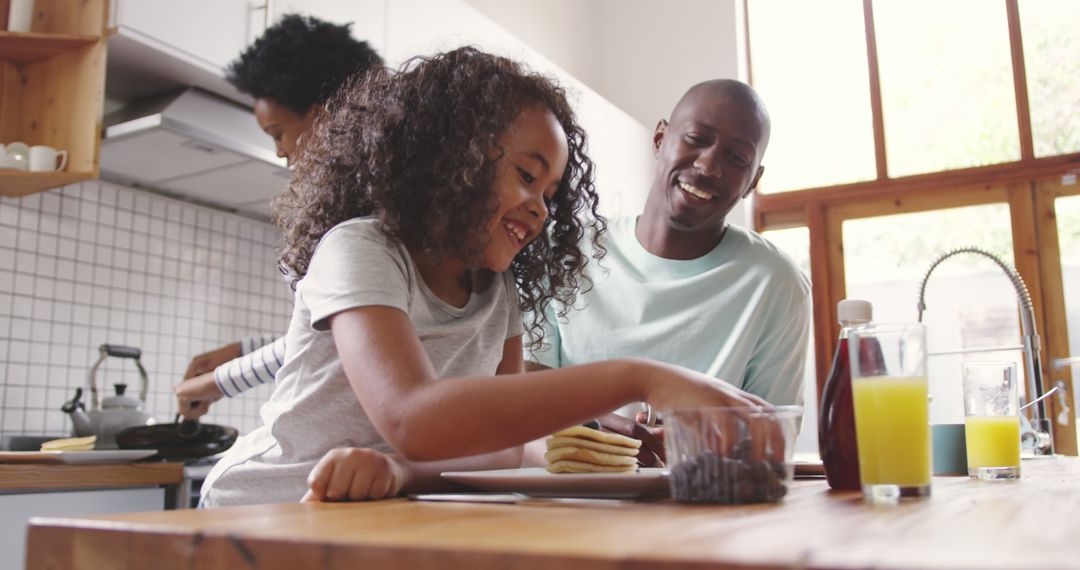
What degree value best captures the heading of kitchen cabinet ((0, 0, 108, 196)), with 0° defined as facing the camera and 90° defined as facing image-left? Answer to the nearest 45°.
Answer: approximately 315°

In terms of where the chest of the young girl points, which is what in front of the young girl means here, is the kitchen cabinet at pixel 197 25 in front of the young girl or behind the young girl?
behind

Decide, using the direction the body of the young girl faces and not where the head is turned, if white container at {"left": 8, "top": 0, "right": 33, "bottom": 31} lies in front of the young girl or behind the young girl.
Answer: behind

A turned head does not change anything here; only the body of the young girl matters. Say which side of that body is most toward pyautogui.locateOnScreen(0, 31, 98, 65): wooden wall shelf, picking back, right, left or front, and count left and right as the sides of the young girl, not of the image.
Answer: back

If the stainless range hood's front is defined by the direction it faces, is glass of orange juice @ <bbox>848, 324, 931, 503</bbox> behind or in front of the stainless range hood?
in front

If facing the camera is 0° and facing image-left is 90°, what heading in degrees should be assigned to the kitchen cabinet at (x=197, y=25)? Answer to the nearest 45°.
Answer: approximately 315°

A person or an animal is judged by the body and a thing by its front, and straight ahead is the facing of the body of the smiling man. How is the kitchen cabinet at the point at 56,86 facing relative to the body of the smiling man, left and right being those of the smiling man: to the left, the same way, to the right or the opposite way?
to the left

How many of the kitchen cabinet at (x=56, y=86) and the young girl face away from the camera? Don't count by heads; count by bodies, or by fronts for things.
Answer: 0

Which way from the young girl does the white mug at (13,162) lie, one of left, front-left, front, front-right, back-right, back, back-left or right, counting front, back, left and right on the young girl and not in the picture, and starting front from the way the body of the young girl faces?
back

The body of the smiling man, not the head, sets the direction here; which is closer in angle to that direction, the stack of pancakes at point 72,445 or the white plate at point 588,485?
the white plate

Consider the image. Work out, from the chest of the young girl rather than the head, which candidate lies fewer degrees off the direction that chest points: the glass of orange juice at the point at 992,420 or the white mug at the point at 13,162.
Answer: the glass of orange juice

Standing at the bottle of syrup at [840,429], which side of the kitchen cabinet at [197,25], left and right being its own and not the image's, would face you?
front
